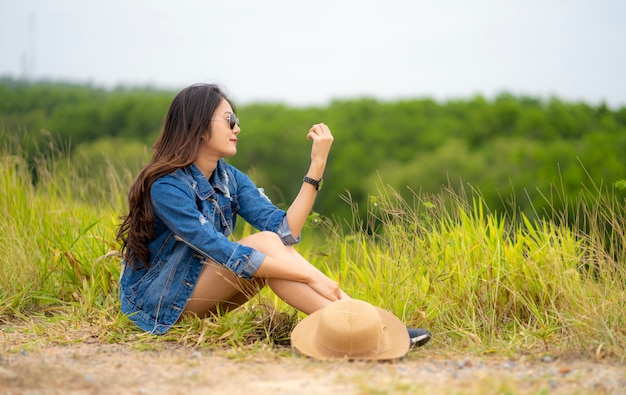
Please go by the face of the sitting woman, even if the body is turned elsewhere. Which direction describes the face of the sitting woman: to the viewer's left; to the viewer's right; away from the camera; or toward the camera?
to the viewer's right

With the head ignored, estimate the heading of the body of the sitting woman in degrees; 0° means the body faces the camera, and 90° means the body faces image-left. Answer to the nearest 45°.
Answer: approximately 270°
